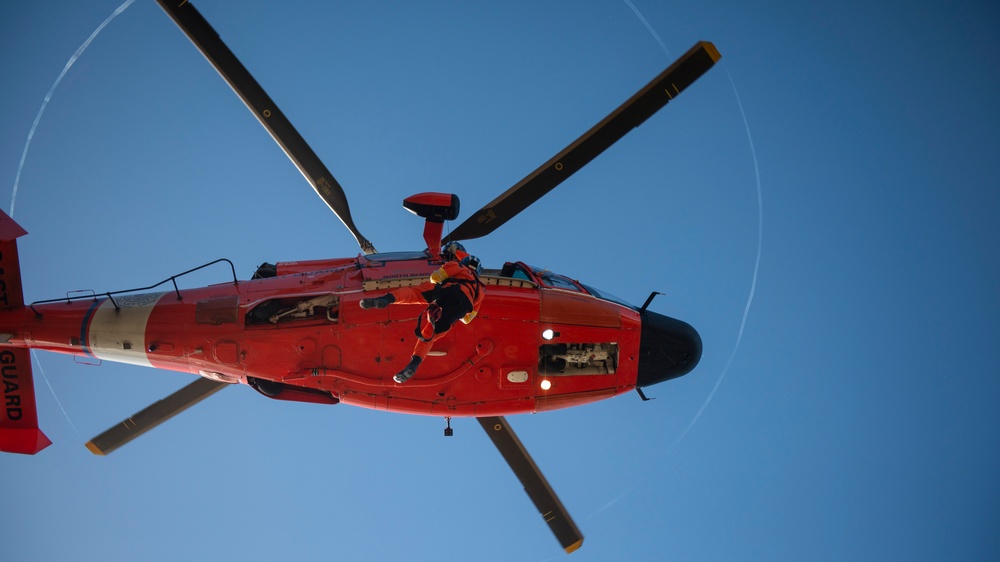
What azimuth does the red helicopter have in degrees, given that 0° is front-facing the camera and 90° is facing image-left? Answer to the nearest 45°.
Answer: approximately 270°
